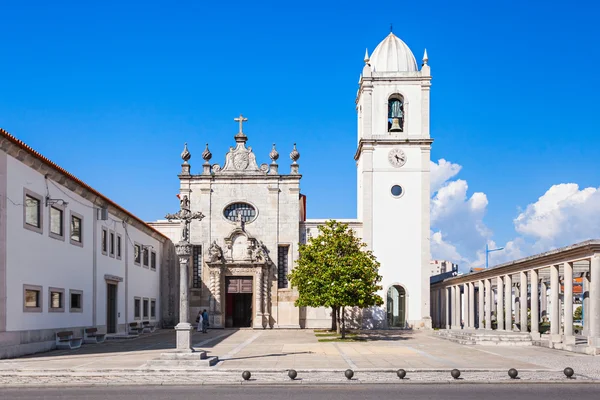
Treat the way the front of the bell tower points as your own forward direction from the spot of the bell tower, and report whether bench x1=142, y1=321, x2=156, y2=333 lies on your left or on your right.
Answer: on your right

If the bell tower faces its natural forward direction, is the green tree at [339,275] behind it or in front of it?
in front

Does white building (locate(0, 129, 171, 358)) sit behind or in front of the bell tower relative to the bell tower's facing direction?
in front

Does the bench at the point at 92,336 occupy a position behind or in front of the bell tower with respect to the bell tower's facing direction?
in front

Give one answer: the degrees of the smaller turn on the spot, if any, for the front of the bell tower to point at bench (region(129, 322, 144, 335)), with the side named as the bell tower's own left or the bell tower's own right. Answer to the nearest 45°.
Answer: approximately 45° to the bell tower's own right

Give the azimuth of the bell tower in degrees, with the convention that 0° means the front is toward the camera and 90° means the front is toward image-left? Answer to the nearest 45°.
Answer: approximately 0°
